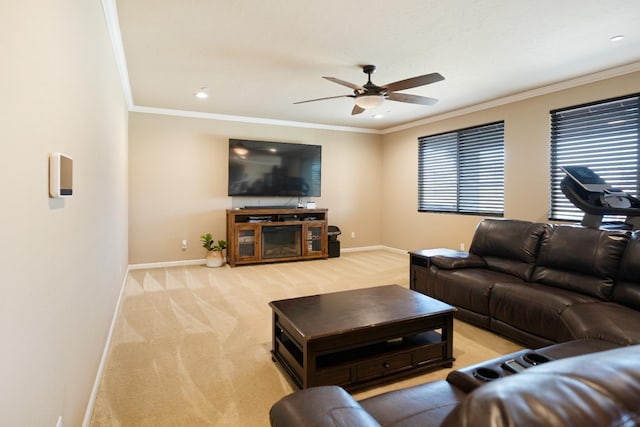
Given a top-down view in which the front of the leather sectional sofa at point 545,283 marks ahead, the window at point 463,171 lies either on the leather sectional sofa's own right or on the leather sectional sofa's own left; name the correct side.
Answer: on the leather sectional sofa's own right

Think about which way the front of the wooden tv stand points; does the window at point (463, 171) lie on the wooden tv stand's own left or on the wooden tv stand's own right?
on the wooden tv stand's own left

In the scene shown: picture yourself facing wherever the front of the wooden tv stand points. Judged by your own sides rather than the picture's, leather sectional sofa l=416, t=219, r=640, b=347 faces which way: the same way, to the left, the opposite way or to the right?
to the right

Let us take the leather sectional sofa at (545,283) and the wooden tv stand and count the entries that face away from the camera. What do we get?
0

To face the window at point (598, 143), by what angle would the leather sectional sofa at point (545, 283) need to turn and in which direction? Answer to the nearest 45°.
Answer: approximately 135° to its right

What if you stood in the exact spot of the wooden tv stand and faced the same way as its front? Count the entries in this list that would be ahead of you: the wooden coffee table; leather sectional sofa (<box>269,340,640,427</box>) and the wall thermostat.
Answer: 3

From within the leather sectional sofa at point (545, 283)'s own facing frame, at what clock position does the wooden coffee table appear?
The wooden coffee table is roughly at 12 o'clock from the leather sectional sofa.

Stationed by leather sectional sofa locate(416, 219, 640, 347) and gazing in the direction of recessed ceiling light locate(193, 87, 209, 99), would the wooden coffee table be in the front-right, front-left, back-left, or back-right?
front-left

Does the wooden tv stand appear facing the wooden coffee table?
yes

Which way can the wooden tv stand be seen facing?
toward the camera

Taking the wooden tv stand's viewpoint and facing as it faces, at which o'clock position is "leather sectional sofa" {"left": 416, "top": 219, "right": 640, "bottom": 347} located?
The leather sectional sofa is roughly at 11 o'clock from the wooden tv stand.

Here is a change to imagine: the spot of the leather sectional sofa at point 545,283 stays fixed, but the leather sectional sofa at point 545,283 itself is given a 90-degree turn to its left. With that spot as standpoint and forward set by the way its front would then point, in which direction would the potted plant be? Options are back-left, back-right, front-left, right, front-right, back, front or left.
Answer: back-right

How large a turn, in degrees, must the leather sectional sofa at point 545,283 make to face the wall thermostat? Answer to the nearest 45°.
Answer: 0° — it already faces it

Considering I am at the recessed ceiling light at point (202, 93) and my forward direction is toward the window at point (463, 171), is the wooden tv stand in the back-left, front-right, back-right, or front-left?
front-left
